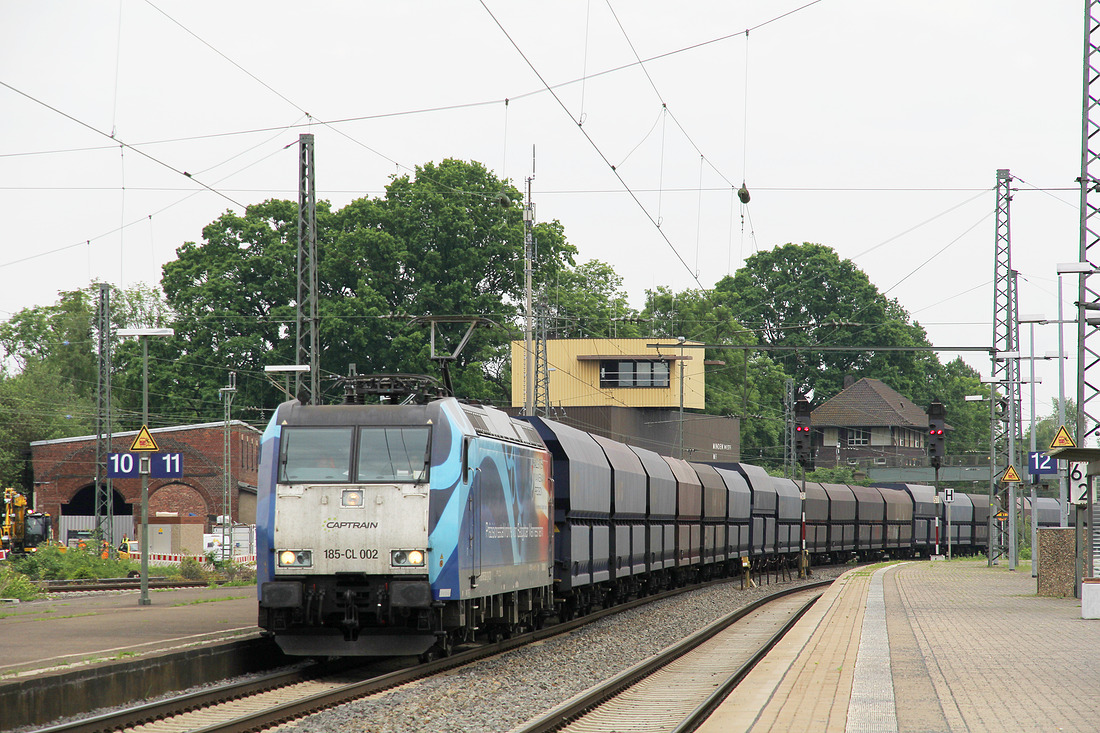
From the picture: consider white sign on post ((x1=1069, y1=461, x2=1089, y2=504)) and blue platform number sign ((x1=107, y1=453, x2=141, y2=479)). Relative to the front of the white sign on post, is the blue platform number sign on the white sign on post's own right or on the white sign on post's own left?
on the white sign on post's own right

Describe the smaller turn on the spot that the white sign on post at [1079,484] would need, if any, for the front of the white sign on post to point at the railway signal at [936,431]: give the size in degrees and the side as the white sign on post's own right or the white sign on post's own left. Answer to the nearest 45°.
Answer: approximately 180°

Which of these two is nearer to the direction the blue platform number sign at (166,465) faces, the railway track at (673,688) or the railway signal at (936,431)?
the railway track

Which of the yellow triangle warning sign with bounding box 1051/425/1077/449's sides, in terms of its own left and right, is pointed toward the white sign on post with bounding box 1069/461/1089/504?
front

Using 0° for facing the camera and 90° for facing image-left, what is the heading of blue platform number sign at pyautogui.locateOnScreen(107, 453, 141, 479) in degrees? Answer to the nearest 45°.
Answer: approximately 0°

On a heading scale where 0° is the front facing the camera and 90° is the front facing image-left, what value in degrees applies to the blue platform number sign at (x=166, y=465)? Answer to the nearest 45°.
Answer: approximately 0°

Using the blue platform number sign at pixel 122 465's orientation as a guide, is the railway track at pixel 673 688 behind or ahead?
ahead

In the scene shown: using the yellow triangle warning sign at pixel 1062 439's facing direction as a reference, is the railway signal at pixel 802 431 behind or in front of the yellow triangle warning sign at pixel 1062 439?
behind
